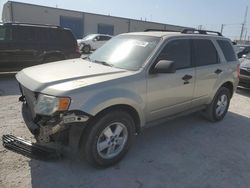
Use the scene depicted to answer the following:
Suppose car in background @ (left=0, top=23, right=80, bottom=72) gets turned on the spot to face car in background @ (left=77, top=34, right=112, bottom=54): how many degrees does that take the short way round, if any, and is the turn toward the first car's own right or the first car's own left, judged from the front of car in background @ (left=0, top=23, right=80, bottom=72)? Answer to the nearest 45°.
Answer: approximately 90° to the first car's own right

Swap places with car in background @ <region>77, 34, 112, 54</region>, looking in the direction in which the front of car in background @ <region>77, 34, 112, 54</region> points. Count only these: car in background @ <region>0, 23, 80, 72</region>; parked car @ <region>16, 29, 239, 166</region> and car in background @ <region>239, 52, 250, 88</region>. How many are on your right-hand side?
0

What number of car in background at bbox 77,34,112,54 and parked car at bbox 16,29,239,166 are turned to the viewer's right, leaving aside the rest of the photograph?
0

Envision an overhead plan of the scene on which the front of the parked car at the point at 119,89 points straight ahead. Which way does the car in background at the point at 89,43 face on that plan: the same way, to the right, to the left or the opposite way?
the same way

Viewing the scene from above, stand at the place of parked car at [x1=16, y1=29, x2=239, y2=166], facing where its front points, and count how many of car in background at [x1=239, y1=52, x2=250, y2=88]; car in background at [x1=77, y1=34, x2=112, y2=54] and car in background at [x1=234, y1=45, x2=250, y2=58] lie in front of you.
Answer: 0

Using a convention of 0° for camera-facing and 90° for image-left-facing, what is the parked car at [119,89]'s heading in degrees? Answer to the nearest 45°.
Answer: approximately 45°

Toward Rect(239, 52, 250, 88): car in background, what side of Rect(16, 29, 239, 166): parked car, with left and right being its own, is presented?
back

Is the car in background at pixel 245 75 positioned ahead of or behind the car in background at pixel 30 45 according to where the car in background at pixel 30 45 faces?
behind

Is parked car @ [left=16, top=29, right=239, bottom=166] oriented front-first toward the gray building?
no

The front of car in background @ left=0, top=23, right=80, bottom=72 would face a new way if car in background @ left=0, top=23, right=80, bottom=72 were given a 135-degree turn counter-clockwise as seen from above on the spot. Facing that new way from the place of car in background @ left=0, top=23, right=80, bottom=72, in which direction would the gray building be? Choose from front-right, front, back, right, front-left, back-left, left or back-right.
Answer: back-left

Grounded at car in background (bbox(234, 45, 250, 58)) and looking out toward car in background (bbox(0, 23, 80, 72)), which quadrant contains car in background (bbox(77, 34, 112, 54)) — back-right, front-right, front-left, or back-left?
front-right

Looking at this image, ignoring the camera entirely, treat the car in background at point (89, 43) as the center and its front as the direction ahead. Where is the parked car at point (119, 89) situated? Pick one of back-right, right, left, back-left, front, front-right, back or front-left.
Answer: front-left

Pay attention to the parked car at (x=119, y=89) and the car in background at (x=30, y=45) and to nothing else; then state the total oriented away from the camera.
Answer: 0

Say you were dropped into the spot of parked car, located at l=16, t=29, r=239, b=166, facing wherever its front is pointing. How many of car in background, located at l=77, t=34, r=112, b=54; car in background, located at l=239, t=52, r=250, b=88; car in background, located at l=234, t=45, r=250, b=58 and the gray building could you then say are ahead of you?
0

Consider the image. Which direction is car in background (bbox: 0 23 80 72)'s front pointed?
to the viewer's left

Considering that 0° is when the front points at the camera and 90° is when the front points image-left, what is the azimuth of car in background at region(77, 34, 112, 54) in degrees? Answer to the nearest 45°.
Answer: approximately 45°

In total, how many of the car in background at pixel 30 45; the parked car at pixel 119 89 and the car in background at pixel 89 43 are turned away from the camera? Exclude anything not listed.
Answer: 0

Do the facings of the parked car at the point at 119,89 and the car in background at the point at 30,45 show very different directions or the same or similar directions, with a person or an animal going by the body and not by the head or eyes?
same or similar directions
